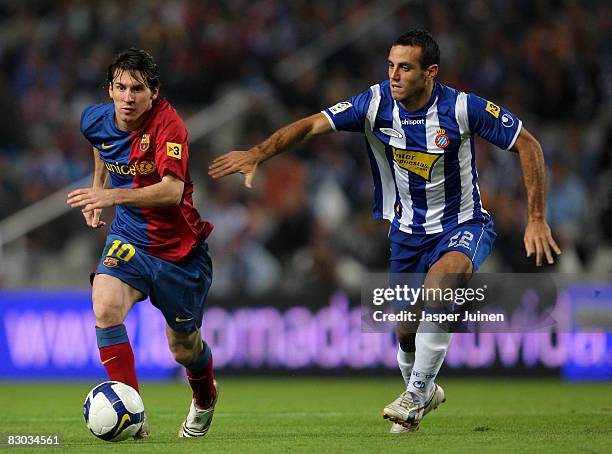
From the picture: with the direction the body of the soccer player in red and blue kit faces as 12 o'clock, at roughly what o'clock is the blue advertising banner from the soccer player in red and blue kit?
The blue advertising banner is roughly at 5 o'clock from the soccer player in red and blue kit.

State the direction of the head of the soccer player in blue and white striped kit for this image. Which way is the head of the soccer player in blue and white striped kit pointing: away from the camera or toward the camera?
toward the camera

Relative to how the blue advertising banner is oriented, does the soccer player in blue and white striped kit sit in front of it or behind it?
in front

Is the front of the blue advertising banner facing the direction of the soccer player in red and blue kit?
yes

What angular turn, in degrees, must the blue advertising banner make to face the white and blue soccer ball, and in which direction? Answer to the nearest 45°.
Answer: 0° — it already faces it

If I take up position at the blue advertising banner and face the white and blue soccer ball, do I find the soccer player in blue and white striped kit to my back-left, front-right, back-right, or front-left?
front-left

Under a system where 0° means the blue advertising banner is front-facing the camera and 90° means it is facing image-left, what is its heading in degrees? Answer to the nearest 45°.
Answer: approximately 0°

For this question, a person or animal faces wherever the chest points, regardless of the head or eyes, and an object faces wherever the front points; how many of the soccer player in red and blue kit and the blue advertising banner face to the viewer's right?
0

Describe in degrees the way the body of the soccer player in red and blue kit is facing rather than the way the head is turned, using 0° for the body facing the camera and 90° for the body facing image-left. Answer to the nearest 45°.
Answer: approximately 45°

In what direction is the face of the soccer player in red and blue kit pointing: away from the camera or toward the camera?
toward the camera

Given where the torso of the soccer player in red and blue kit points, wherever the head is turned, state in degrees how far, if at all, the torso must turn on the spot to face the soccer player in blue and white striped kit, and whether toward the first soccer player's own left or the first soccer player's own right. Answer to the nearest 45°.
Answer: approximately 135° to the first soccer player's own left
